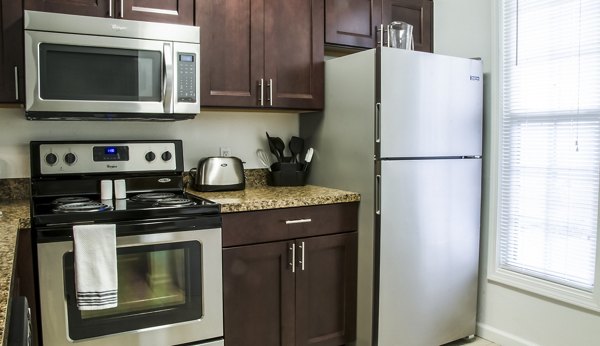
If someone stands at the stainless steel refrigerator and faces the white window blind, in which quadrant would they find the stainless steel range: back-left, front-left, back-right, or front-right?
back-right

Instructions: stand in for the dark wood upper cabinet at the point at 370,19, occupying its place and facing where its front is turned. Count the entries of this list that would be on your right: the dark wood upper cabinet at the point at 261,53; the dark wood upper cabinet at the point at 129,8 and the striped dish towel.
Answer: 3

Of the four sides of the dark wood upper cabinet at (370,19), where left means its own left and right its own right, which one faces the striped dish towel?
right

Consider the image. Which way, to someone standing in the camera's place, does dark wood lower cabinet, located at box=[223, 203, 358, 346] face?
facing the viewer and to the right of the viewer

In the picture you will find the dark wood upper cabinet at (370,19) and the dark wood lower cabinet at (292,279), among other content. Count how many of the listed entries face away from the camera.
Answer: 0

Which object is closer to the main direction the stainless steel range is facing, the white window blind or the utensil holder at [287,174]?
the white window blind

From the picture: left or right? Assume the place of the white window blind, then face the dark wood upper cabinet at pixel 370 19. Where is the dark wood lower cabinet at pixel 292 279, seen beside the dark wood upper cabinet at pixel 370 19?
left

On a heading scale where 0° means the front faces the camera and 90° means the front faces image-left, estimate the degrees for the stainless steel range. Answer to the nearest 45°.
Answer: approximately 0°

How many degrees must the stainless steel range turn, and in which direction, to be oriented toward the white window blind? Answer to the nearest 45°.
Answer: approximately 90° to its left
